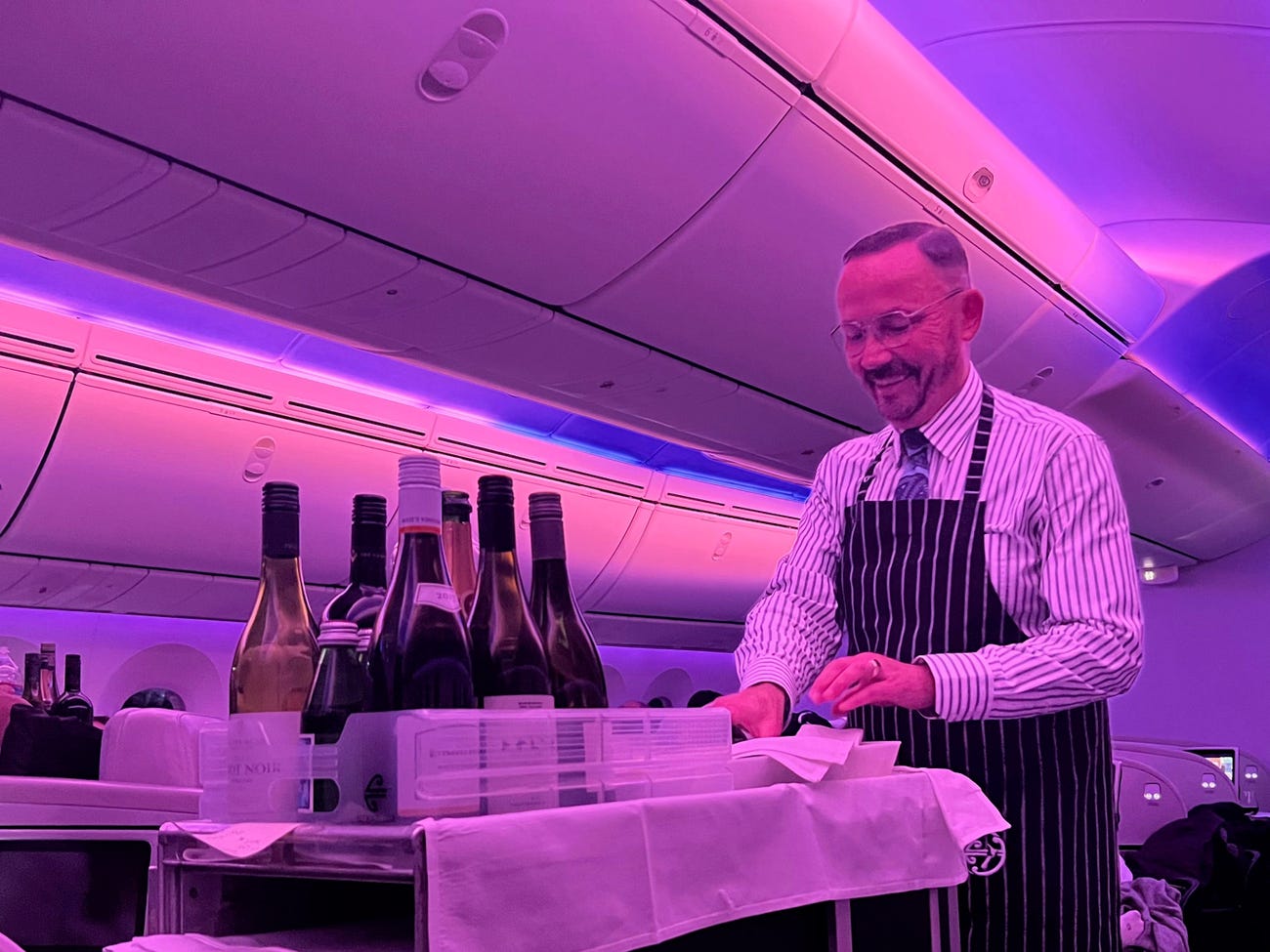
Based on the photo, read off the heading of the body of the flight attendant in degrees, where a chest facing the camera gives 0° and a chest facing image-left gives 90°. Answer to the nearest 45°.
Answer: approximately 45°

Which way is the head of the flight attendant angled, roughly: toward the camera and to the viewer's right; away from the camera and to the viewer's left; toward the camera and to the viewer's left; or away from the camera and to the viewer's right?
toward the camera and to the viewer's left

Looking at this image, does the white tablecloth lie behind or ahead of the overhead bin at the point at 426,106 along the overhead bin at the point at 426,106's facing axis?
ahead

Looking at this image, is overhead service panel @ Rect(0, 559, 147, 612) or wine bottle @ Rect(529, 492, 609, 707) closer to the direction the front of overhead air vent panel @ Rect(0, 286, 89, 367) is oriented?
the wine bottle

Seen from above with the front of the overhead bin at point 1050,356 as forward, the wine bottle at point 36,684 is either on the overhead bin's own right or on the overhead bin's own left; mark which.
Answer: on the overhead bin's own right

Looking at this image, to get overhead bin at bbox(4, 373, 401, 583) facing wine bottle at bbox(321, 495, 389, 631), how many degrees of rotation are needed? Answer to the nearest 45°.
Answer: approximately 45° to its right

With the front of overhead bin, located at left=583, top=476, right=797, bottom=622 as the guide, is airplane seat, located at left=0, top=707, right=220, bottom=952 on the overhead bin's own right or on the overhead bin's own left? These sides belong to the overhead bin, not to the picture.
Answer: on the overhead bin's own right

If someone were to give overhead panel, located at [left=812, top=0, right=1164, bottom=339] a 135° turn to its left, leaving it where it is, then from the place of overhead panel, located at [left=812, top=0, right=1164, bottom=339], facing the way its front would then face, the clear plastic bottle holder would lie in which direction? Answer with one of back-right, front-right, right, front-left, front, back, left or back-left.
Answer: back

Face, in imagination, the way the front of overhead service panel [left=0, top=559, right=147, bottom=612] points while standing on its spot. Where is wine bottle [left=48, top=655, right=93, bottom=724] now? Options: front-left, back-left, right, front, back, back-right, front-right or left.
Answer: front-right

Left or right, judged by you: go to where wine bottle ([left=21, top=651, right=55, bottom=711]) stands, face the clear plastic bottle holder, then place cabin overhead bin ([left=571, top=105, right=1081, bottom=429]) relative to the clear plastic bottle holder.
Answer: left

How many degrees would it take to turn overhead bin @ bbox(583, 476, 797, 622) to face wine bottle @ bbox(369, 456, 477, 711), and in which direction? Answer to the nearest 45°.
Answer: approximately 45° to its right

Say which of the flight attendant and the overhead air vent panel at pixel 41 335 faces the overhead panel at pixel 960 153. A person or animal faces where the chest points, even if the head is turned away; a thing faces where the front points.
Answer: the overhead air vent panel at pixel 41 335

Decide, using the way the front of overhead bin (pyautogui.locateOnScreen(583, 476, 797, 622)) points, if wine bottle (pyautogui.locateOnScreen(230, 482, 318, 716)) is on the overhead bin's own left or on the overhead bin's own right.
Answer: on the overhead bin's own right

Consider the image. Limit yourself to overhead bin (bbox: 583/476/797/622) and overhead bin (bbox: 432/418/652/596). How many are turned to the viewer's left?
0
